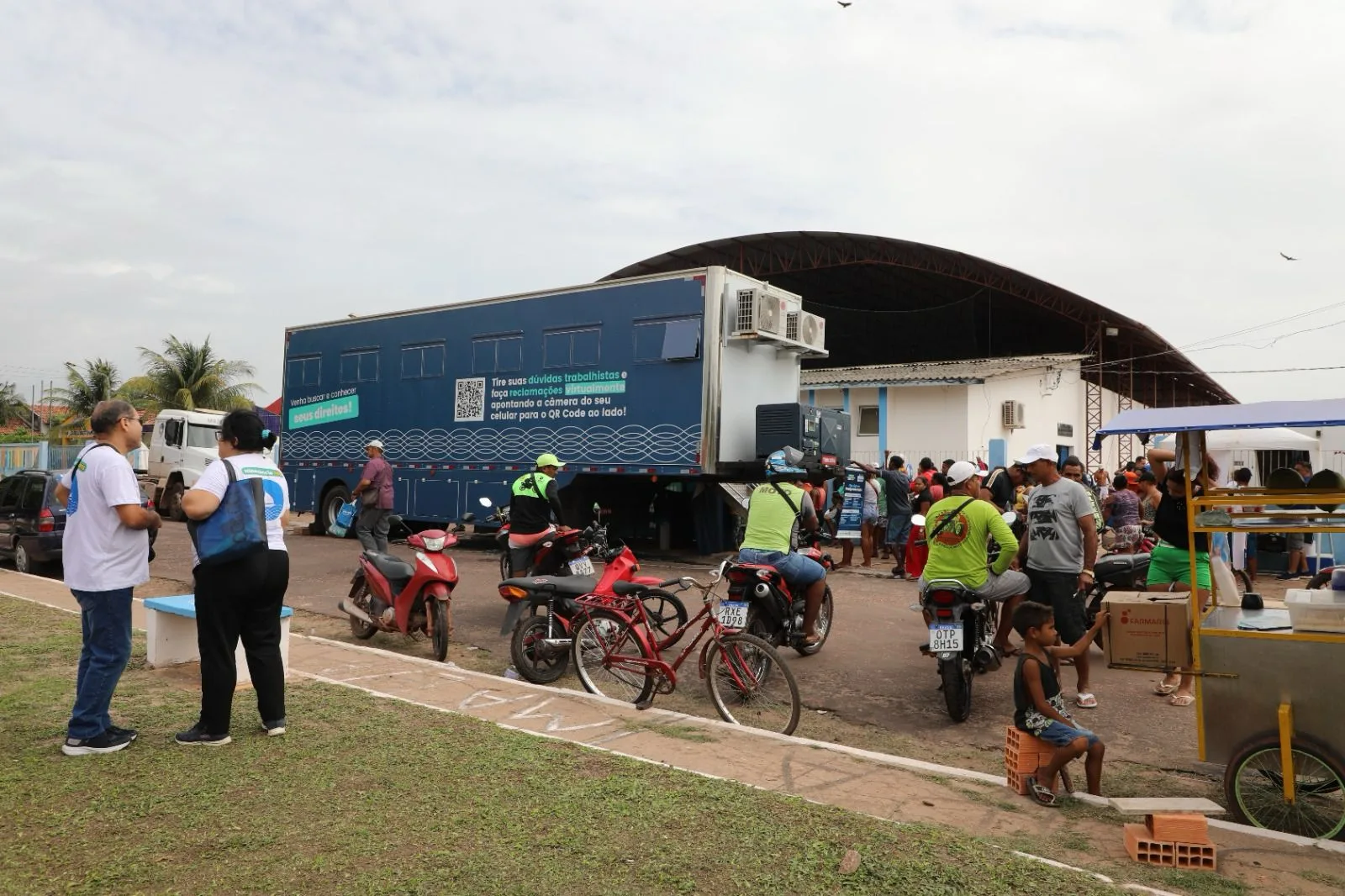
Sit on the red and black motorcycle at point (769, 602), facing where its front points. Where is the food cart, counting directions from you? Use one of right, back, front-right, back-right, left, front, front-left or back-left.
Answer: right

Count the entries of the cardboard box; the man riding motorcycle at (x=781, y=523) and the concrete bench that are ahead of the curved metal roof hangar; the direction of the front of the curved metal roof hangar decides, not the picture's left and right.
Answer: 3

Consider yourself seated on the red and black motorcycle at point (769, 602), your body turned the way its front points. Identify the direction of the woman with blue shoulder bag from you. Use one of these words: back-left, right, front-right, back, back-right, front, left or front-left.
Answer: back

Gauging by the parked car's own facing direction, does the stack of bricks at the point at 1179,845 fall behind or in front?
behind

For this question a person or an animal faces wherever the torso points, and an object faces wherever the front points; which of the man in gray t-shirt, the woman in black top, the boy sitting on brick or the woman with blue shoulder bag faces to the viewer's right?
the boy sitting on brick

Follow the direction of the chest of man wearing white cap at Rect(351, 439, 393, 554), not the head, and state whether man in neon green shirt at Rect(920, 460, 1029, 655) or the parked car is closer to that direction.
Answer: the parked car

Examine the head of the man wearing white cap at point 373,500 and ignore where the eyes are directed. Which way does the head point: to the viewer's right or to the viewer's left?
to the viewer's left

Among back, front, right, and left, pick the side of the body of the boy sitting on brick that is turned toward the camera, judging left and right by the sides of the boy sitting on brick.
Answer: right

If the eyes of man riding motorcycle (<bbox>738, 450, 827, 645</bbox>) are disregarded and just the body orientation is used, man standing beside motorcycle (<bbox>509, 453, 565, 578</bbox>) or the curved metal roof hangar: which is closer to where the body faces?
the curved metal roof hangar

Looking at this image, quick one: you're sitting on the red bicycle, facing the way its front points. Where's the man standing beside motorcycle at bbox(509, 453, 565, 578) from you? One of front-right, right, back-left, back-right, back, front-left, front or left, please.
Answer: back

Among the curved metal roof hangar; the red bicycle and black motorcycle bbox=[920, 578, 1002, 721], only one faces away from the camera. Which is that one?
the black motorcycle
